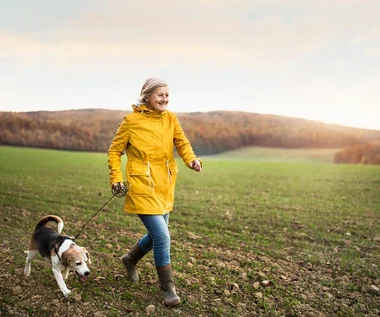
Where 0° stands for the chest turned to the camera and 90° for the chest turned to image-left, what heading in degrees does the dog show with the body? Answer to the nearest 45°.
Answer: approximately 315°
